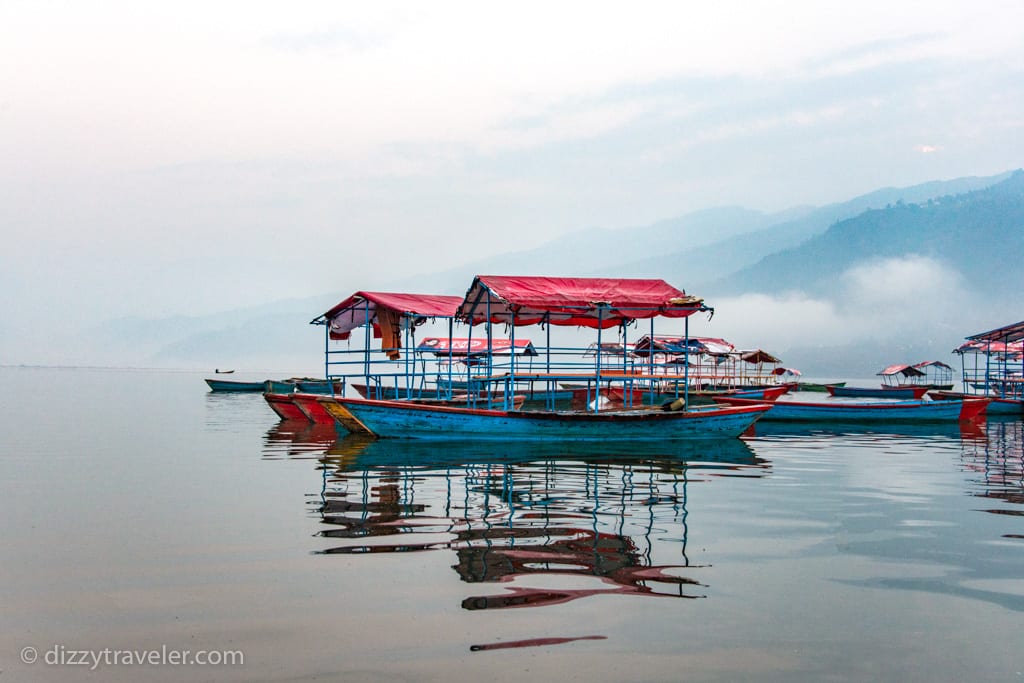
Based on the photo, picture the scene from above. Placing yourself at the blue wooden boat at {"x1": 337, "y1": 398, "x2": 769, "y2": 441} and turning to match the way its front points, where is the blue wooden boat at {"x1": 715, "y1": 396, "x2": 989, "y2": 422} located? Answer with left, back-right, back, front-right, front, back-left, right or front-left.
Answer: back-right

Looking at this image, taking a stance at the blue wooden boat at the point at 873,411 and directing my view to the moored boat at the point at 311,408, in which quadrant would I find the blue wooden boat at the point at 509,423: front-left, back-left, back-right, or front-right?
front-left

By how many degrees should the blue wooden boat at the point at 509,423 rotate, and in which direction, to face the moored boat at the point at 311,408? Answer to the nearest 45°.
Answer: approximately 45° to its right

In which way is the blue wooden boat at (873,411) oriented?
to the viewer's right

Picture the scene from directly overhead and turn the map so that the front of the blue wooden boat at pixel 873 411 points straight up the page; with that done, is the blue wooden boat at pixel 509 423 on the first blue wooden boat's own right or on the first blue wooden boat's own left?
on the first blue wooden boat's own right

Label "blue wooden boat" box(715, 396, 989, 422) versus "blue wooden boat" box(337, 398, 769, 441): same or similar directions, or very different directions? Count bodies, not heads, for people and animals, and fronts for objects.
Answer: very different directions

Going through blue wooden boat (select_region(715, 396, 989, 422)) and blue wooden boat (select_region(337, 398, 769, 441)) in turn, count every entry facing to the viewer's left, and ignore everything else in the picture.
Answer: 1

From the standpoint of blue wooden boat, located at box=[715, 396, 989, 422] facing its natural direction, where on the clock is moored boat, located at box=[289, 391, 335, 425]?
The moored boat is roughly at 5 o'clock from the blue wooden boat.

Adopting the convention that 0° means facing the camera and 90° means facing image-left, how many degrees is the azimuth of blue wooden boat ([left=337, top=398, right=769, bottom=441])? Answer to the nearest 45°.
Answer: approximately 90°

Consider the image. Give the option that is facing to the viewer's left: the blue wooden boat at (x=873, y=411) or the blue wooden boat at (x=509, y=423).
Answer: the blue wooden boat at (x=509, y=423)
